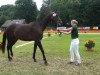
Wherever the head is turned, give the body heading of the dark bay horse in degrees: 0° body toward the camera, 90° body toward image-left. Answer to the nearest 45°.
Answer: approximately 270°
